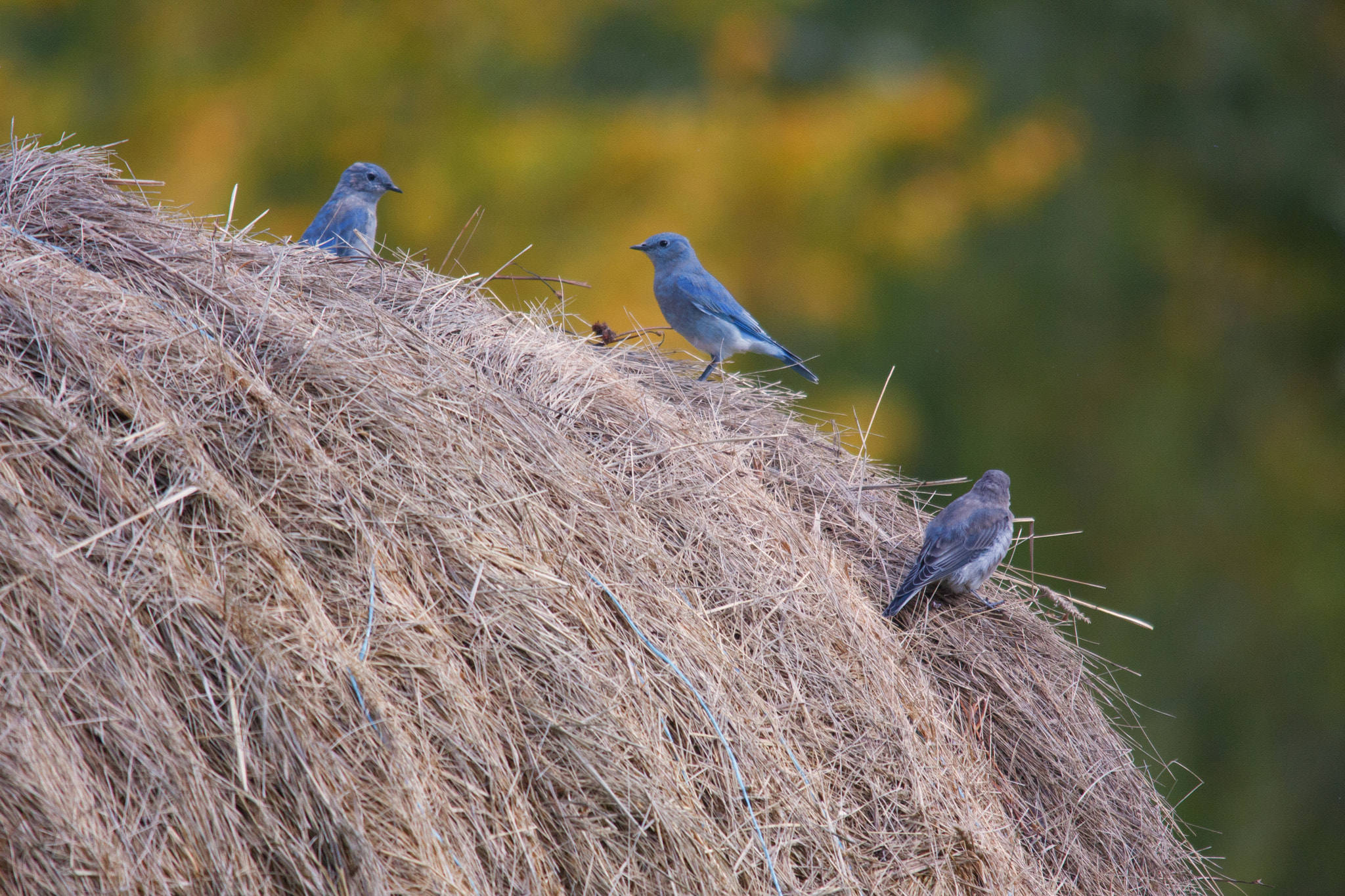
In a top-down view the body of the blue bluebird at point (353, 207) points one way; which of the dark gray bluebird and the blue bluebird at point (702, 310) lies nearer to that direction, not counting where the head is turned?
the blue bluebird

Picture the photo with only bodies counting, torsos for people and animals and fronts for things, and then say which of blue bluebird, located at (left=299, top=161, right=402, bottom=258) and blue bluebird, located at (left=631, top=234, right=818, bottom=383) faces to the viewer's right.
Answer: blue bluebird, located at (left=299, top=161, right=402, bottom=258)

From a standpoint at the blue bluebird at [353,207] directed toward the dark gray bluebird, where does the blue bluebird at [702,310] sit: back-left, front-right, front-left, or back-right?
front-left

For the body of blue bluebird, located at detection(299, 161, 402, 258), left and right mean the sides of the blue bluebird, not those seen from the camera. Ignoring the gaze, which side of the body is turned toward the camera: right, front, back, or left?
right

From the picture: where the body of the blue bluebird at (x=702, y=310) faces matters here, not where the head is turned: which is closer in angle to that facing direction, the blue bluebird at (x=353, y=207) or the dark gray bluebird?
the blue bluebird

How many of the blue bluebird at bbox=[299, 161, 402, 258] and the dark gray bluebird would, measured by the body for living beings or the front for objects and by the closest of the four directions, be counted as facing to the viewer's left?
0

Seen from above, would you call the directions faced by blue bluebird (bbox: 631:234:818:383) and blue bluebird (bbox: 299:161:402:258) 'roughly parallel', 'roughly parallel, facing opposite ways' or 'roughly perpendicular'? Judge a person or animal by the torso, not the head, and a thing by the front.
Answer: roughly parallel, facing opposite ways

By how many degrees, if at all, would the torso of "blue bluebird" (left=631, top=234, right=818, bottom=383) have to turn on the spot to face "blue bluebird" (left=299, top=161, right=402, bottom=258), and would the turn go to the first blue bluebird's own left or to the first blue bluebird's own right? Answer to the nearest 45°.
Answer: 0° — it already faces it

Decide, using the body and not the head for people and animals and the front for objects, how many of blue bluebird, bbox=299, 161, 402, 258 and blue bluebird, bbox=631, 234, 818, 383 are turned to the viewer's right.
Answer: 1

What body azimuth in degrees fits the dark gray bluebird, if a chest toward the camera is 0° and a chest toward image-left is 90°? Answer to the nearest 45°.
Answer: approximately 225°

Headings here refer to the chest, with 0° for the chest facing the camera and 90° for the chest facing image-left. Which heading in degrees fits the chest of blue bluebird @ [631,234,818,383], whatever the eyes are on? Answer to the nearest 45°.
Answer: approximately 90°

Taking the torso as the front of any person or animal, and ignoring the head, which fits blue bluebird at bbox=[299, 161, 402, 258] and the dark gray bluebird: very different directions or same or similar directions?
same or similar directions
